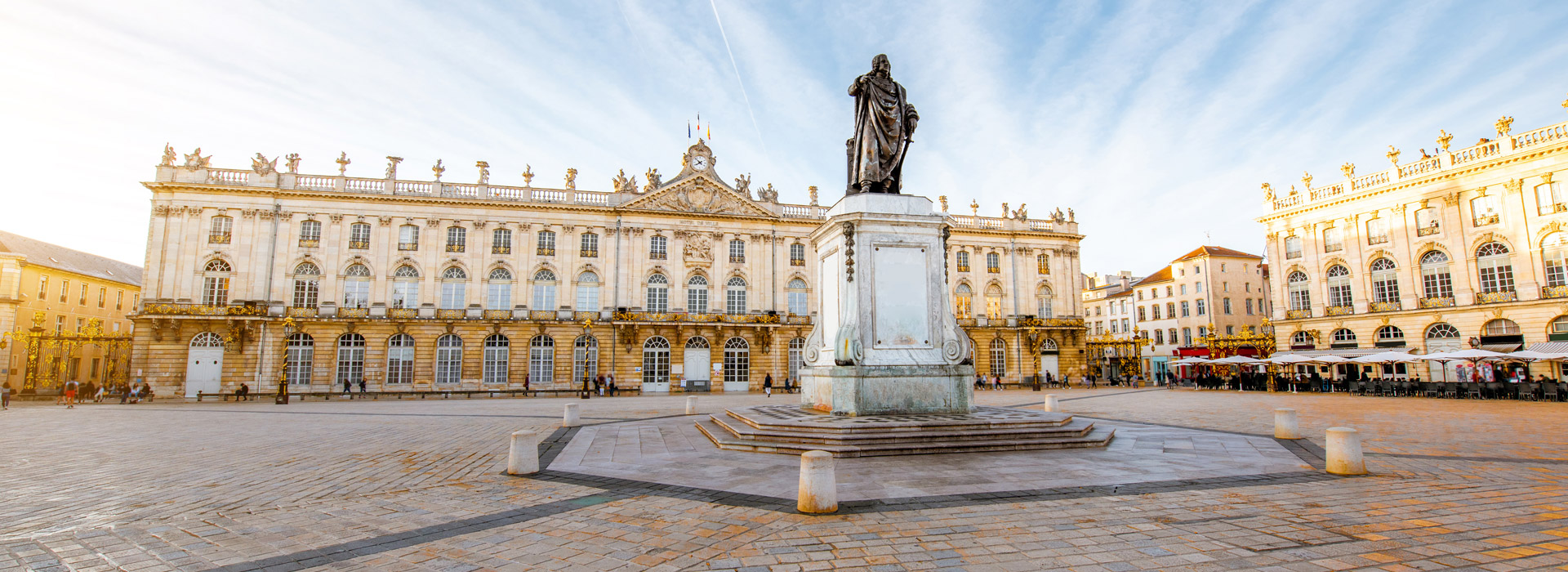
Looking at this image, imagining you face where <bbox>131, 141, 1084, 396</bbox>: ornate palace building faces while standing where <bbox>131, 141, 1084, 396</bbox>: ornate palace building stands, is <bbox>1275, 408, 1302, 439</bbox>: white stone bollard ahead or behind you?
ahead

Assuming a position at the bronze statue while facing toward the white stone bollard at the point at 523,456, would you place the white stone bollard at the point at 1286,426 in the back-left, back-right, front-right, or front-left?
back-left

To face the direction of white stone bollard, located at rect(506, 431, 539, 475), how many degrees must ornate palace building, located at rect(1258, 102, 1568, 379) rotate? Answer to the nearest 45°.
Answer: approximately 45° to its left

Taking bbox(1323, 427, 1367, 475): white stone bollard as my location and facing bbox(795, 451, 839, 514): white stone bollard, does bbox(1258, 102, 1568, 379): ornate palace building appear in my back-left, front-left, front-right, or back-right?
back-right

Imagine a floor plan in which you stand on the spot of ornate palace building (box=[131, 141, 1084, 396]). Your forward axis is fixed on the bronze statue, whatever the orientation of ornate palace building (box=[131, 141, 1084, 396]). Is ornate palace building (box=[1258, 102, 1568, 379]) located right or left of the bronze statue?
left

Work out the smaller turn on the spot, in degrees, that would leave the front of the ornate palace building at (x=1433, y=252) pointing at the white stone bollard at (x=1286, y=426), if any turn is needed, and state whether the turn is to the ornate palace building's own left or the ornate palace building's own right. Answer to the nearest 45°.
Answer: approximately 45° to the ornate palace building's own left

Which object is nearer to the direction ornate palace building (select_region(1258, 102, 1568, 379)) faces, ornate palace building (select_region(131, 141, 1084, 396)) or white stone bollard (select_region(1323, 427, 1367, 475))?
the ornate palace building

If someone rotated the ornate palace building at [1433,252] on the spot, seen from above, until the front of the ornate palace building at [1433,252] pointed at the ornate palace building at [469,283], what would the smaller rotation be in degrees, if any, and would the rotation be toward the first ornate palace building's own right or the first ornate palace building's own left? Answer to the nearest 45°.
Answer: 0° — it already faces it

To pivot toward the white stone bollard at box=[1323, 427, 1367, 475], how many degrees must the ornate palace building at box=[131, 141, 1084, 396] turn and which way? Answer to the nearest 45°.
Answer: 0° — it already faces it

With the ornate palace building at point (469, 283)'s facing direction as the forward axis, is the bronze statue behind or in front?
in front

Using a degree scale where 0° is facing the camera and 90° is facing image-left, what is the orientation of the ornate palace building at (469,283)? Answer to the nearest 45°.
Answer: approximately 315°

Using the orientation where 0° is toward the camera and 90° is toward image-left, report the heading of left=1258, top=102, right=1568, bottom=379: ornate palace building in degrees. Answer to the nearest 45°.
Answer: approximately 45°

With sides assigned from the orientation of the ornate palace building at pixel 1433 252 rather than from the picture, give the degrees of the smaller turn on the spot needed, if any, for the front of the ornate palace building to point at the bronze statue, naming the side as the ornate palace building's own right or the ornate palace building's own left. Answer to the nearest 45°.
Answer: approximately 45° to the ornate palace building's own left
